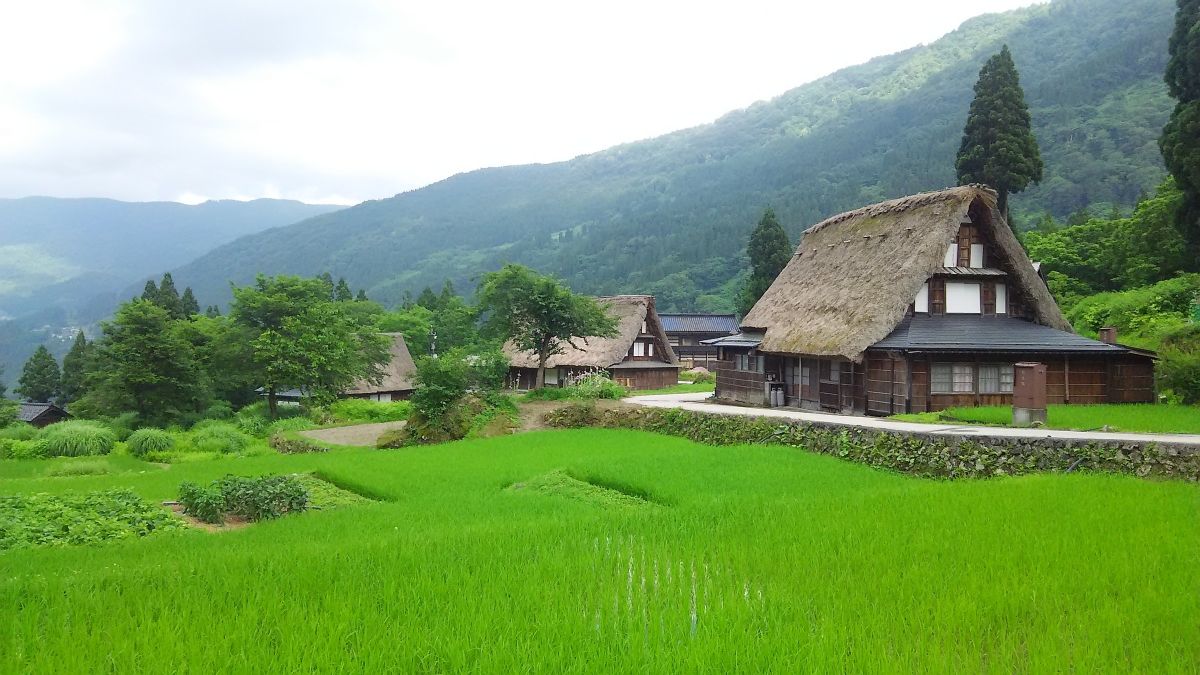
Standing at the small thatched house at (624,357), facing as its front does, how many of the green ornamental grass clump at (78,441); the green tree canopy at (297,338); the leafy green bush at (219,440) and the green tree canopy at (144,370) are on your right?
4

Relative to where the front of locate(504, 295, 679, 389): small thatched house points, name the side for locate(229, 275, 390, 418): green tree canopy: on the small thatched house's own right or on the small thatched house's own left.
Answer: on the small thatched house's own right

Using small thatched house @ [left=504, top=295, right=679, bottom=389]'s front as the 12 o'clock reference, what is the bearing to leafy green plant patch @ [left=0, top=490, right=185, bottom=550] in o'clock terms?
The leafy green plant patch is roughly at 2 o'clock from the small thatched house.

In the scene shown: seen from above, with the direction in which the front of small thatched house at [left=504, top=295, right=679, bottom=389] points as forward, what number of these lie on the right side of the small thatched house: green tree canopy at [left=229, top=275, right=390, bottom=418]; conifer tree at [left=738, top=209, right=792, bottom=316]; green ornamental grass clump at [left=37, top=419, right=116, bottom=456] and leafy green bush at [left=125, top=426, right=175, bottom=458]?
3

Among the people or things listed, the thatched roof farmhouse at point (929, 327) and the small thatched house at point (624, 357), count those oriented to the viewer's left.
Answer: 0

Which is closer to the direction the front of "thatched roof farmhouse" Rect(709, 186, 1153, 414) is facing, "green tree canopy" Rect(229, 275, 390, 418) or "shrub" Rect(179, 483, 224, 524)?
the shrub

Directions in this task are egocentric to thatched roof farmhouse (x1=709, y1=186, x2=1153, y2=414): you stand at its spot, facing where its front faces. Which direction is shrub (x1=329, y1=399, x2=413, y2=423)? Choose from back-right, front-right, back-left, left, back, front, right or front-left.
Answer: back-right

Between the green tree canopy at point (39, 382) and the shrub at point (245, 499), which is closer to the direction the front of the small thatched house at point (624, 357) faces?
the shrub

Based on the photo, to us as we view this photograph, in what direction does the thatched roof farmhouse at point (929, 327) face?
facing the viewer and to the right of the viewer

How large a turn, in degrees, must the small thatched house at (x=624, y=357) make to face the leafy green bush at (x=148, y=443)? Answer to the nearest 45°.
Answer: approximately 90° to its right

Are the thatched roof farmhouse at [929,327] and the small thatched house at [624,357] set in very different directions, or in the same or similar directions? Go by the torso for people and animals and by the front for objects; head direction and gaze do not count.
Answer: same or similar directions

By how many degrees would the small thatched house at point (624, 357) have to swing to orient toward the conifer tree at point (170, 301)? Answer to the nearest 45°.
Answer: approximately 135° to its right
